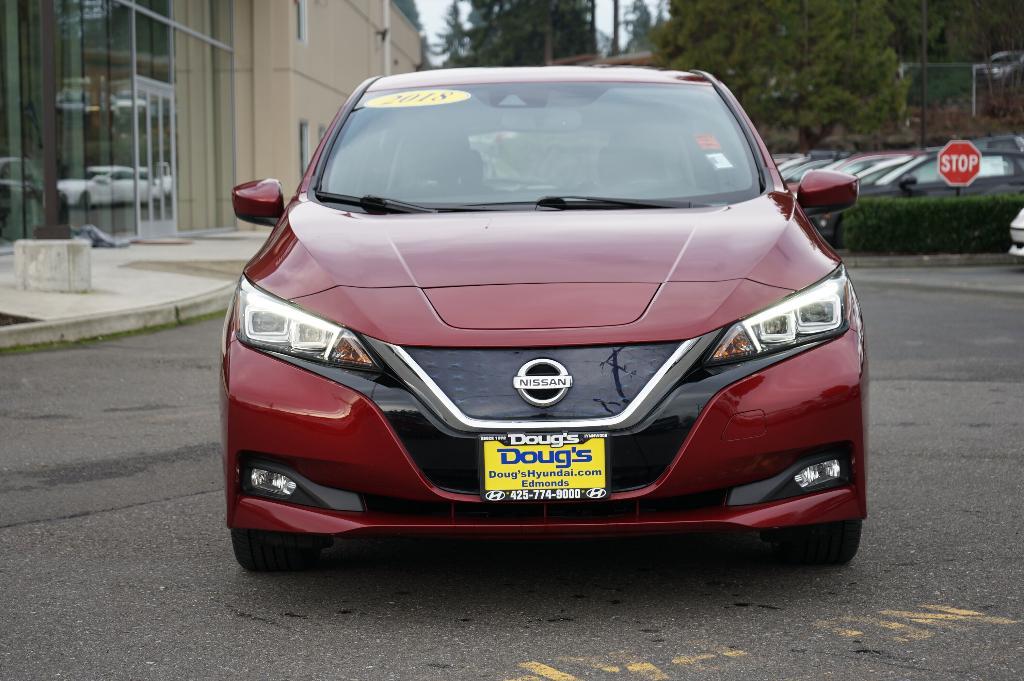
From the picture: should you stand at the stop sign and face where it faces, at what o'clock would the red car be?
The red car is roughly at 12 o'clock from the stop sign.

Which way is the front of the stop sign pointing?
toward the camera

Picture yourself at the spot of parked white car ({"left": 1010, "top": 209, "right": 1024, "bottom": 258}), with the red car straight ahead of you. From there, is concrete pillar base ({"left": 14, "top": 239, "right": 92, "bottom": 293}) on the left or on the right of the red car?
right

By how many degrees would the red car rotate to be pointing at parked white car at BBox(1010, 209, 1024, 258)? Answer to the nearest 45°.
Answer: approximately 180°

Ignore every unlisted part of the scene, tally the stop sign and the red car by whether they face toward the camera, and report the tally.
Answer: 2

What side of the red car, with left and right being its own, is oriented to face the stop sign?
back

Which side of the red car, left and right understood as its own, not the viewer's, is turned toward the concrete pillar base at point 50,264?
back

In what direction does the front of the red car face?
toward the camera

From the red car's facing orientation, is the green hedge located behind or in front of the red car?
behind

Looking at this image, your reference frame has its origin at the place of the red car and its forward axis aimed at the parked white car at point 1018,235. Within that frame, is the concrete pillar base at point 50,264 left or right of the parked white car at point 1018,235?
left
